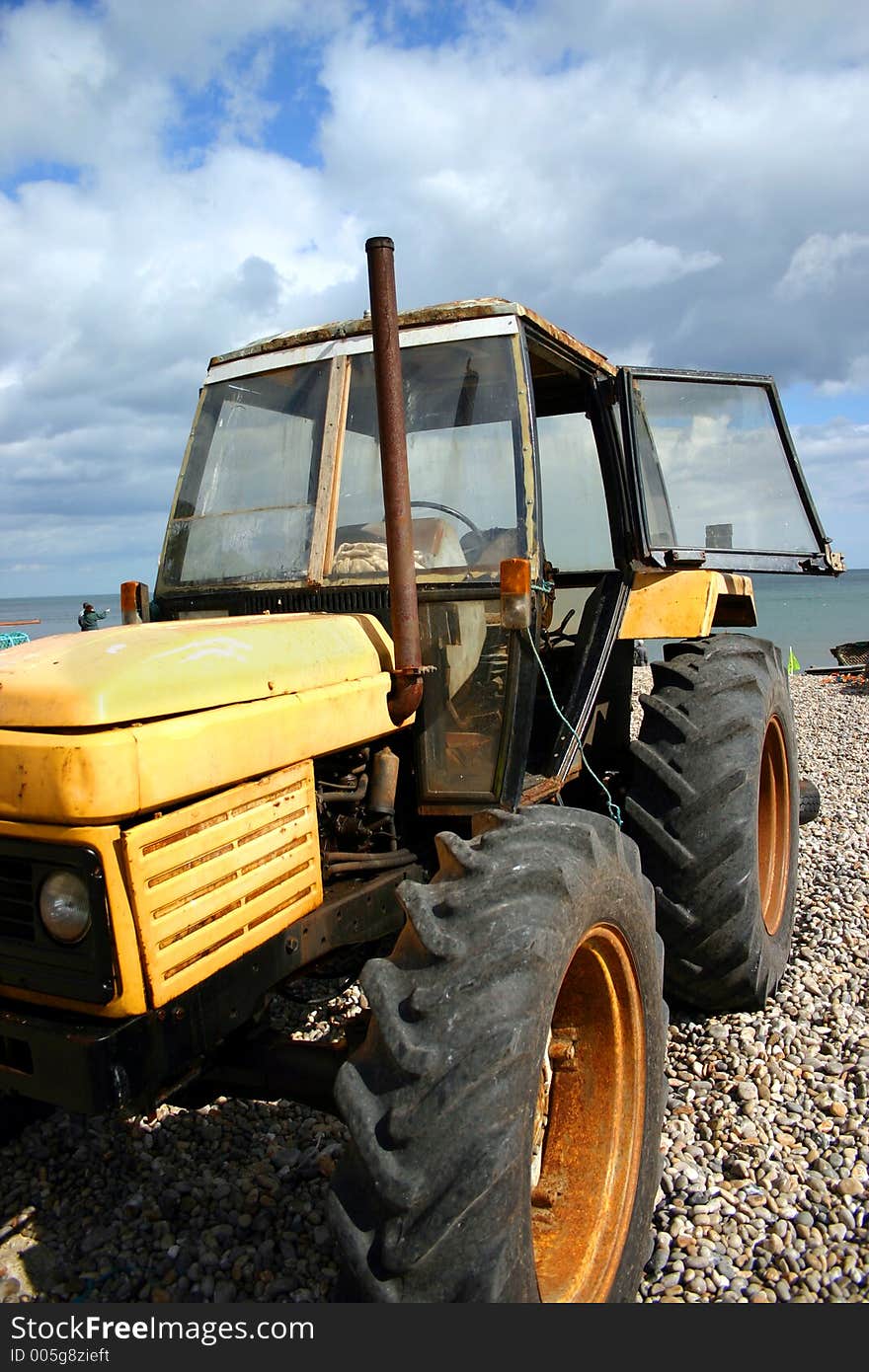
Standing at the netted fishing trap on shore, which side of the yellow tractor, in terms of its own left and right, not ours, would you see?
back
